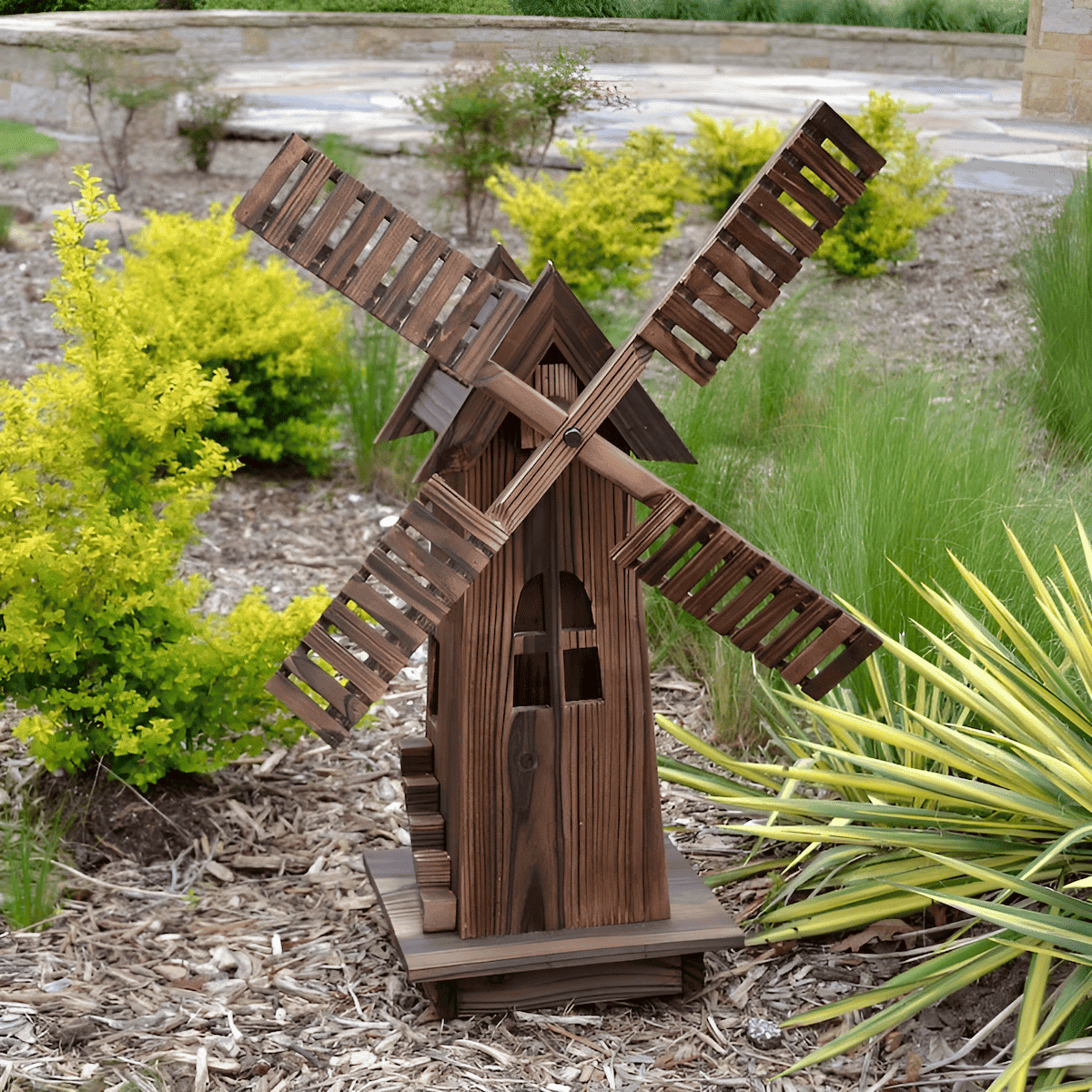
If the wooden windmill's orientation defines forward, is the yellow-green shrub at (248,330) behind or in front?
behind

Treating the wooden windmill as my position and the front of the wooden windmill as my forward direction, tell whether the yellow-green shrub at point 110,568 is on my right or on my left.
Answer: on my right

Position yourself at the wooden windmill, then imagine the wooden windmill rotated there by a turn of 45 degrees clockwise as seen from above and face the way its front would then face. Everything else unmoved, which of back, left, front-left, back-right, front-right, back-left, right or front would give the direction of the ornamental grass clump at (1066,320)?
back

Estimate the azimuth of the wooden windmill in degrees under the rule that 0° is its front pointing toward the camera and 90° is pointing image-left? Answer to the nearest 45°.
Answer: approximately 0°

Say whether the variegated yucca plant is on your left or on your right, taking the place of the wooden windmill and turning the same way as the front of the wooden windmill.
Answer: on your left
